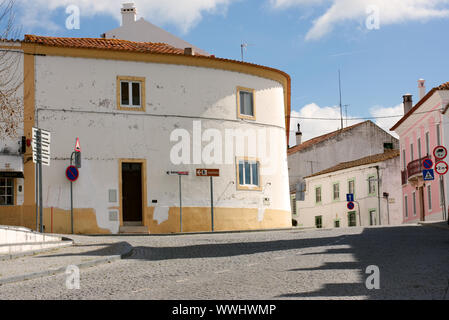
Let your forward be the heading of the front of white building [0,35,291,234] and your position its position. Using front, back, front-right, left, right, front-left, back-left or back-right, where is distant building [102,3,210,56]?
back

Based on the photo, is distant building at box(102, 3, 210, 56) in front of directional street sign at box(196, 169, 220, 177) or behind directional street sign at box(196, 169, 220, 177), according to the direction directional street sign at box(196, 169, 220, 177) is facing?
behind

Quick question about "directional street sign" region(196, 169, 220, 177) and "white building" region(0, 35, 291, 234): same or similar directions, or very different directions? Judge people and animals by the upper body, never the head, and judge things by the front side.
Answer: same or similar directions

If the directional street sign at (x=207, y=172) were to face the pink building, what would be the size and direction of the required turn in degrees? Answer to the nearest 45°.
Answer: approximately 135° to its left

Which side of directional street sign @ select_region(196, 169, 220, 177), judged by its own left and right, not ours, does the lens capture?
front

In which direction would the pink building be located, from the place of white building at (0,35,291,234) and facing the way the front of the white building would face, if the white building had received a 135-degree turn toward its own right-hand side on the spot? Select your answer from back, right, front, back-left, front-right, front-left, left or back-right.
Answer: right

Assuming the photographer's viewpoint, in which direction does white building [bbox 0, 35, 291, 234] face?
facing the viewer
